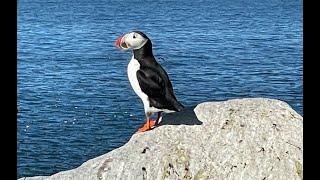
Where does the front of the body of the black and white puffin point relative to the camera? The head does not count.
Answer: to the viewer's left
